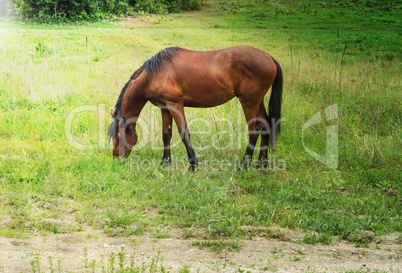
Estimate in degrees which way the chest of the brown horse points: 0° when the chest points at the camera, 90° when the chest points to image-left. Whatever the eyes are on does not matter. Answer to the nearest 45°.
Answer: approximately 90°
